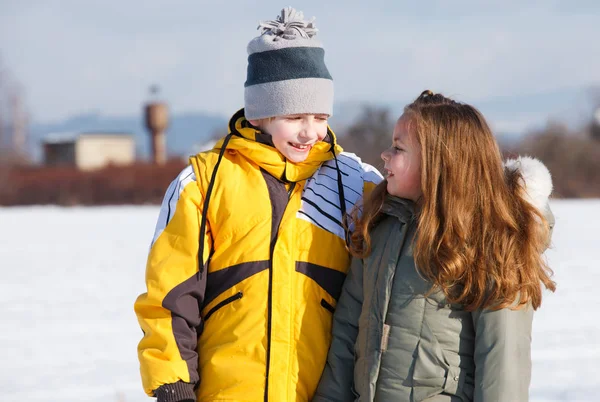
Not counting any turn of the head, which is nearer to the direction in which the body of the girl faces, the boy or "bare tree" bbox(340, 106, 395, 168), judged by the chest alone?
the boy

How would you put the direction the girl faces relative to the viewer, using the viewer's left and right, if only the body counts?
facing the viewer and to the left of the viewer

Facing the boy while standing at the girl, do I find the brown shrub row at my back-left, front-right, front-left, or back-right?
front-right

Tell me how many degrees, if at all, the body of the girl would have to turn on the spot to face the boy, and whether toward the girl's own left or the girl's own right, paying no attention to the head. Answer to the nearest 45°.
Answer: approximately 45° to the girl's own right

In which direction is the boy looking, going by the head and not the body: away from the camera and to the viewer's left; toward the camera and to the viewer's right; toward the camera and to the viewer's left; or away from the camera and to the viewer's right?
toward the camera and to the viewer's right

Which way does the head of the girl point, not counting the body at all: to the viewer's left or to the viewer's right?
to the viewer's left

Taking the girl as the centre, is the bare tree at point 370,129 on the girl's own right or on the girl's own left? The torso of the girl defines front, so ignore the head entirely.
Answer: on the girl's own right

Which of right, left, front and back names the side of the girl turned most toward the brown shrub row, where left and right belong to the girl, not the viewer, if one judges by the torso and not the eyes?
right

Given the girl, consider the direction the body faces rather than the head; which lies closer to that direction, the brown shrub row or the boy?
the boy

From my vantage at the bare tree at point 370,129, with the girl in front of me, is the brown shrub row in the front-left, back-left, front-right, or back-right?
front-right

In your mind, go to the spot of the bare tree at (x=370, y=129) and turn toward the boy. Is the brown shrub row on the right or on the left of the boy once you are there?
right
